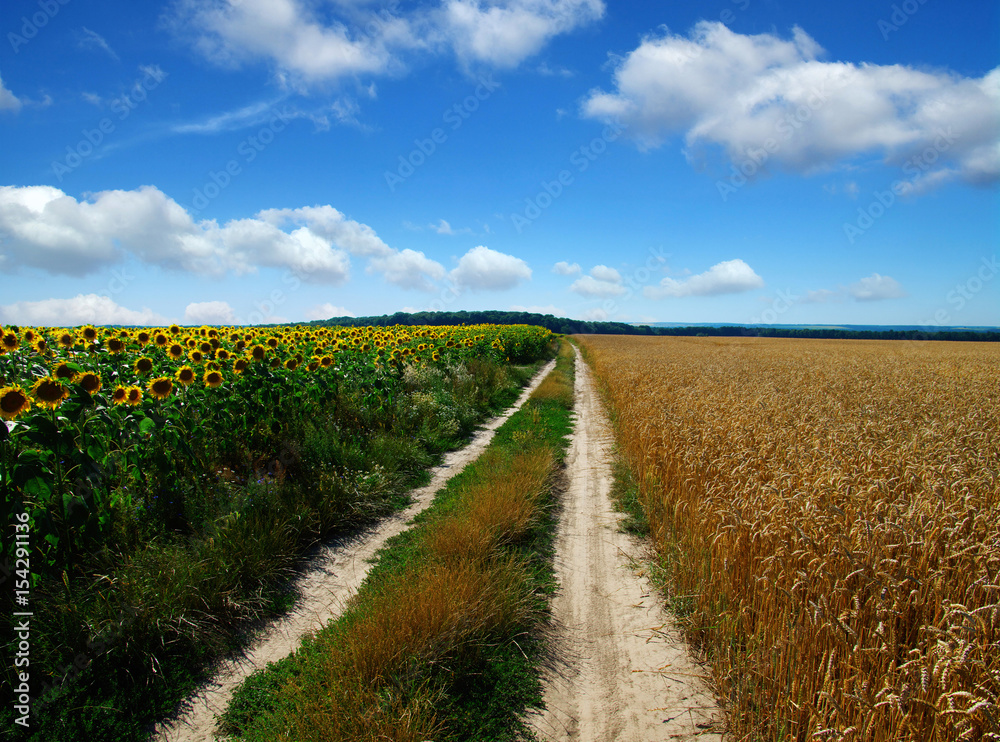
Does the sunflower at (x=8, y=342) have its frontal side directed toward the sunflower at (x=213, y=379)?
no

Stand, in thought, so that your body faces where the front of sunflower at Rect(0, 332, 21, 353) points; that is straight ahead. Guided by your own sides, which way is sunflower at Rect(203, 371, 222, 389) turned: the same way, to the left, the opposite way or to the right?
the same way

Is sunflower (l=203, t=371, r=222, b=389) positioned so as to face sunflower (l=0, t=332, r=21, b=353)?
no

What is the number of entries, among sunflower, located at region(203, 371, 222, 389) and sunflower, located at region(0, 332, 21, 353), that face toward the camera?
2

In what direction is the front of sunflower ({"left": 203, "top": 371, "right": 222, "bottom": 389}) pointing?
toward the camera

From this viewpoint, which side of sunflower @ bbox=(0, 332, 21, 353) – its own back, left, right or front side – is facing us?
front
